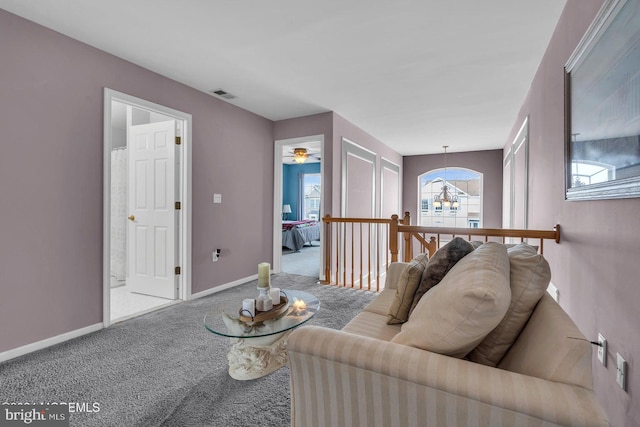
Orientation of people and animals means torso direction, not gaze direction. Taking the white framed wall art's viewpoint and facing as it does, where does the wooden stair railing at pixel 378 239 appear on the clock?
The wooden stair railing is roughly at 1 o'clock from the white framed wall art.

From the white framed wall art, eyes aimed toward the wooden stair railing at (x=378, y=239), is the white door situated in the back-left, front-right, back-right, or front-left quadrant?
front-left

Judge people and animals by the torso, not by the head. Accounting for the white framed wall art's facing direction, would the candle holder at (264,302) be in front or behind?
in front

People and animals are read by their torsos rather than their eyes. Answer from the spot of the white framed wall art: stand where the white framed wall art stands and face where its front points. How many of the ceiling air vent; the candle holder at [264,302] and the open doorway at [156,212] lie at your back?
0

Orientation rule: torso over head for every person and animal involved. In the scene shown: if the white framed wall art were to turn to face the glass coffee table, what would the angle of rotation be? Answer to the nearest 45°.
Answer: approximately 45° to its left

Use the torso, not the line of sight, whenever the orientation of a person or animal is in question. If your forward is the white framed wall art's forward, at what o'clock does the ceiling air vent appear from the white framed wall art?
The ceiling air vent is roughly at 12 o'clock from the white framed wall art.

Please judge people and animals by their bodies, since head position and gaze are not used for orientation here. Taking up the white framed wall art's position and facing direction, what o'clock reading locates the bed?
The bed is roughly at 1 o'clock from the white framed wall art.

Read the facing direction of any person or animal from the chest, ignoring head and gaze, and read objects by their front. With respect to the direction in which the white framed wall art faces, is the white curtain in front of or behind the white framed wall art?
in front

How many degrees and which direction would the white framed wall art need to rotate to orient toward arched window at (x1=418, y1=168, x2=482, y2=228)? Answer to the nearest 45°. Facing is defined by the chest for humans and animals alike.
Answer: approximately 45° to its right

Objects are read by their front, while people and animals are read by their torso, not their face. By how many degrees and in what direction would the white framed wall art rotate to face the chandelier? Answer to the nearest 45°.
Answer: approximately 45° to its right

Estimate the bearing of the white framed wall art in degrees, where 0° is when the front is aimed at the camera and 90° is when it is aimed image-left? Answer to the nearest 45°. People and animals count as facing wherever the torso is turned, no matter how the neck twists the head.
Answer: approximately 90°

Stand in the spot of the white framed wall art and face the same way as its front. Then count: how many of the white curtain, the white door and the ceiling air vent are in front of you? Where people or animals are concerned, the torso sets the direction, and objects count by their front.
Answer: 3
